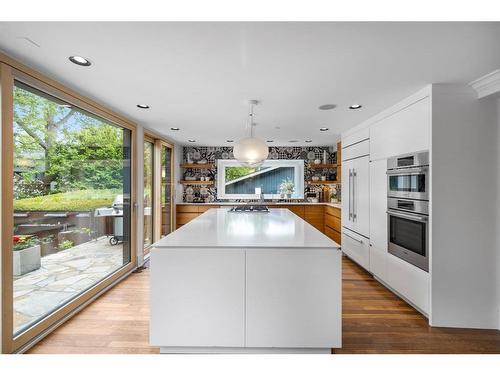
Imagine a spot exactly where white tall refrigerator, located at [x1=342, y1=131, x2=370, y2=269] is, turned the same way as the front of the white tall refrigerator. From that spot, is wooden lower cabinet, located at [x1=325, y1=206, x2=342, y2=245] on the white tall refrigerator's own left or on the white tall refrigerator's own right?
on the white tall refrigerator's own right

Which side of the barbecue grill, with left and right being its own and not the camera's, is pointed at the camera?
front

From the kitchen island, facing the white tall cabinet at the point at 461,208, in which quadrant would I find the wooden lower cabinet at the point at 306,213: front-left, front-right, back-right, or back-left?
front-left

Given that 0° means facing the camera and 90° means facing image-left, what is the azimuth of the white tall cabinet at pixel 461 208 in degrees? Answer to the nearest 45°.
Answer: approximately 90°

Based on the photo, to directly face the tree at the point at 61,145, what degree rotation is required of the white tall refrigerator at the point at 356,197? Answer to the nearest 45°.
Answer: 0° — it already faces it

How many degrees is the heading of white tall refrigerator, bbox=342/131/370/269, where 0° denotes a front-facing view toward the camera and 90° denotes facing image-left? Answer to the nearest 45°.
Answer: approximately 45°

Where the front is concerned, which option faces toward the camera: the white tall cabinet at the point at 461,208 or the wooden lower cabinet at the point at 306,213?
the wooden lower cabinet

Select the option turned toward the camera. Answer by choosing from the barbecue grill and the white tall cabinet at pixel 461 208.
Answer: the barbecue grill

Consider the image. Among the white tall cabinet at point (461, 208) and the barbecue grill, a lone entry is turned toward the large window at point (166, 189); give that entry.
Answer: the white tall cabinet

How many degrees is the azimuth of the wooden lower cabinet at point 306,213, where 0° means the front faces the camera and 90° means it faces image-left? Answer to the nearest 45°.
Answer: approximately 0°
